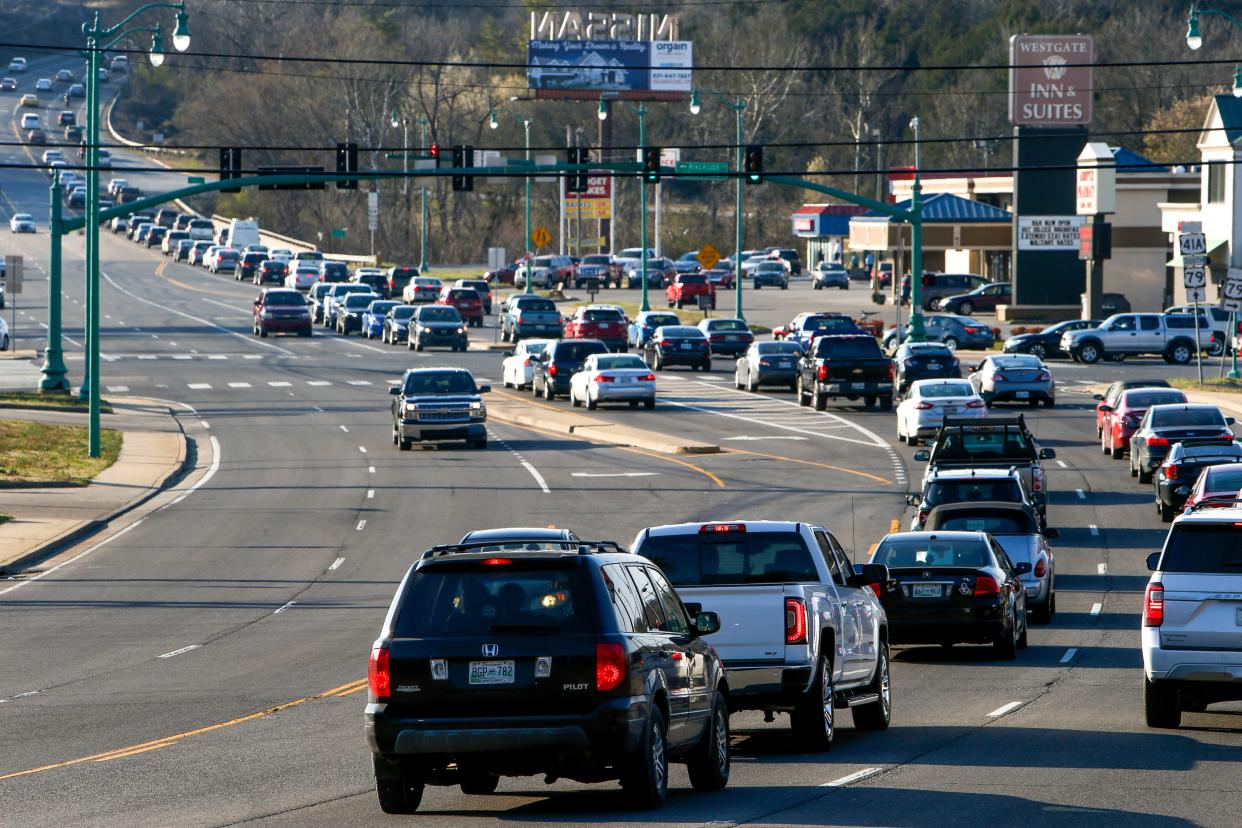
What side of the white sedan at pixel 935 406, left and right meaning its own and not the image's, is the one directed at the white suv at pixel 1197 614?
back

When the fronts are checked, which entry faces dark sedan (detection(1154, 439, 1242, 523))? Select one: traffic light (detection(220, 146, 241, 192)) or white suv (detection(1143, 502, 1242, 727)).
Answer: the white suv

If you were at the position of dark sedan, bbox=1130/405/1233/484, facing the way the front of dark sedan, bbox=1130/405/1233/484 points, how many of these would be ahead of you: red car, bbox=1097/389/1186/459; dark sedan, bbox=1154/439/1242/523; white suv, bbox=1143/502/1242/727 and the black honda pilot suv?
1

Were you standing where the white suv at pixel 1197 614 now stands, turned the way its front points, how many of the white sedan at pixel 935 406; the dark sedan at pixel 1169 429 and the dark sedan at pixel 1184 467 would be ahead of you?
3

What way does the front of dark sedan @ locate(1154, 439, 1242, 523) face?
away from the camera

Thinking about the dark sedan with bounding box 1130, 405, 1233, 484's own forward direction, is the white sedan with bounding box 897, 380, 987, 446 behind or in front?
in front

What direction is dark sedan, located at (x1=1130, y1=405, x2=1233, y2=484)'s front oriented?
away from the camera

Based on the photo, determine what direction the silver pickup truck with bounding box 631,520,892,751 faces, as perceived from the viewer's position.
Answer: facing away from the viewer and to the right of the viewer

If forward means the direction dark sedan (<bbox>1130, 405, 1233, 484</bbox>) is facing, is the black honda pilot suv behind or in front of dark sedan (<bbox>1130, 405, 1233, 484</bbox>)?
behind

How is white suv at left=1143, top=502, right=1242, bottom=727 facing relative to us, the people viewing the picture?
facing away from the viewer

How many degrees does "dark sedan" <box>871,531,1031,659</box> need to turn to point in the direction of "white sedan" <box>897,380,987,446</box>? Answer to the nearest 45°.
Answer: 0° — it already faces it

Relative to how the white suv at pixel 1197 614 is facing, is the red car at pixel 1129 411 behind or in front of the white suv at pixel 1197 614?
in front

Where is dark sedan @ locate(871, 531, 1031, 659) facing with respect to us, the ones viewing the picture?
facing away from the viewer

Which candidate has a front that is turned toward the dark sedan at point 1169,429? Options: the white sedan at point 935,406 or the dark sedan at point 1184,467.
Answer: the dark sedan at point 1184,467

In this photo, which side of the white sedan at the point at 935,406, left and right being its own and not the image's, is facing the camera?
back

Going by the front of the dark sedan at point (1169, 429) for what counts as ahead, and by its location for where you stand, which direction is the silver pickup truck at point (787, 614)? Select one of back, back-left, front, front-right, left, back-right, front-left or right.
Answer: back
